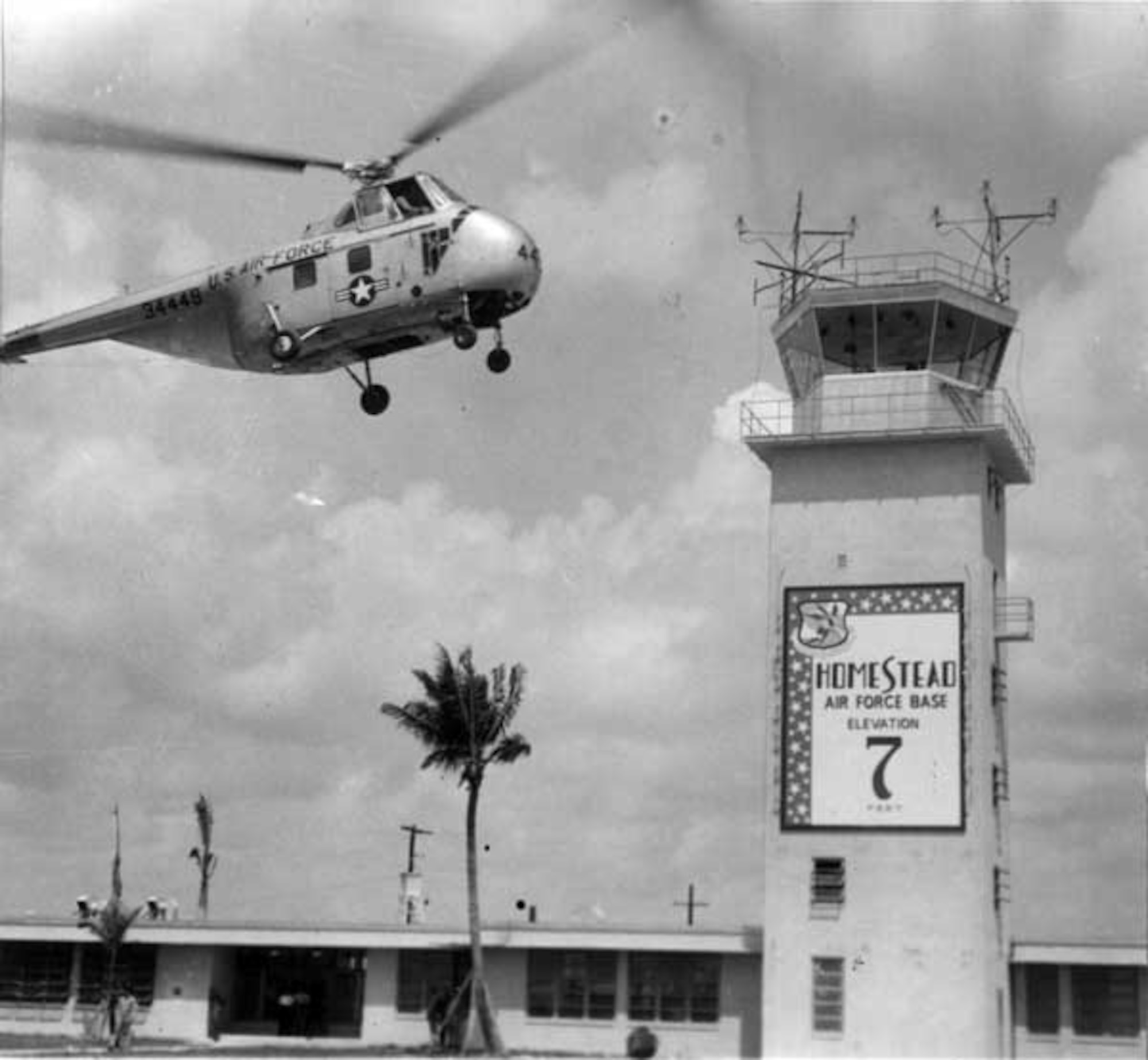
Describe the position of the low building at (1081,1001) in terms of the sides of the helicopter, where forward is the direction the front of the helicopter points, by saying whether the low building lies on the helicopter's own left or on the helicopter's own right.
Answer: on the helicopter's own left

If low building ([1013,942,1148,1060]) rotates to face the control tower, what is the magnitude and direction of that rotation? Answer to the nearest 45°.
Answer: approximately 90° to its right

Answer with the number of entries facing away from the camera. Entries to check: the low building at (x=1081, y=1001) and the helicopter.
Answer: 0

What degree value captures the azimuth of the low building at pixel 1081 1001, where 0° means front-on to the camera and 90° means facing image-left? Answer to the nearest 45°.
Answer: approximately 0°

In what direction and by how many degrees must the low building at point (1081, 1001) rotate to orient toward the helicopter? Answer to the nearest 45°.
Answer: approximately 45° to its right

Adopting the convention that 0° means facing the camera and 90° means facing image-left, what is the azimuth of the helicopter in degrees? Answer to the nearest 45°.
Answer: approximately 315°

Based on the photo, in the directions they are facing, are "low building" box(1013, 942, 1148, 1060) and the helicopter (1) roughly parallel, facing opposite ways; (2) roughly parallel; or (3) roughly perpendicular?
roughly perpendicular

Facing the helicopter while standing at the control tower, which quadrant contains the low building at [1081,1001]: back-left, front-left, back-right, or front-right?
back-left
